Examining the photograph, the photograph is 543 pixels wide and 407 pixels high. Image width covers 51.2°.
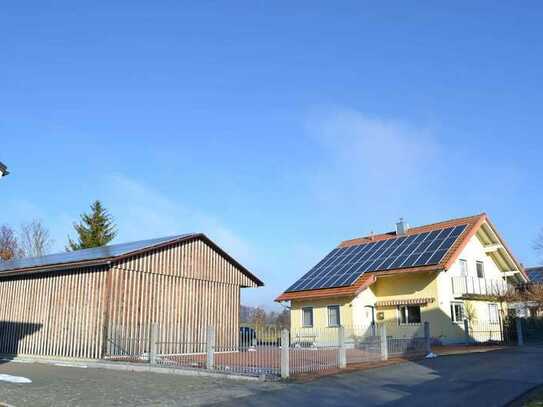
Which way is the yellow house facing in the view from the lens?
facing the viewer and to the left of the viewer

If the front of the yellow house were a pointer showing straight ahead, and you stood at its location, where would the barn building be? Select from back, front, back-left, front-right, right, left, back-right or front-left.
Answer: front
